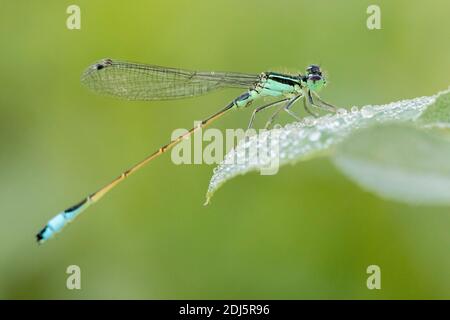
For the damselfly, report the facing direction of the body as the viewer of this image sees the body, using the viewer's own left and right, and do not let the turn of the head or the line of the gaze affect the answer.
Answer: facing to the right of the viewer
